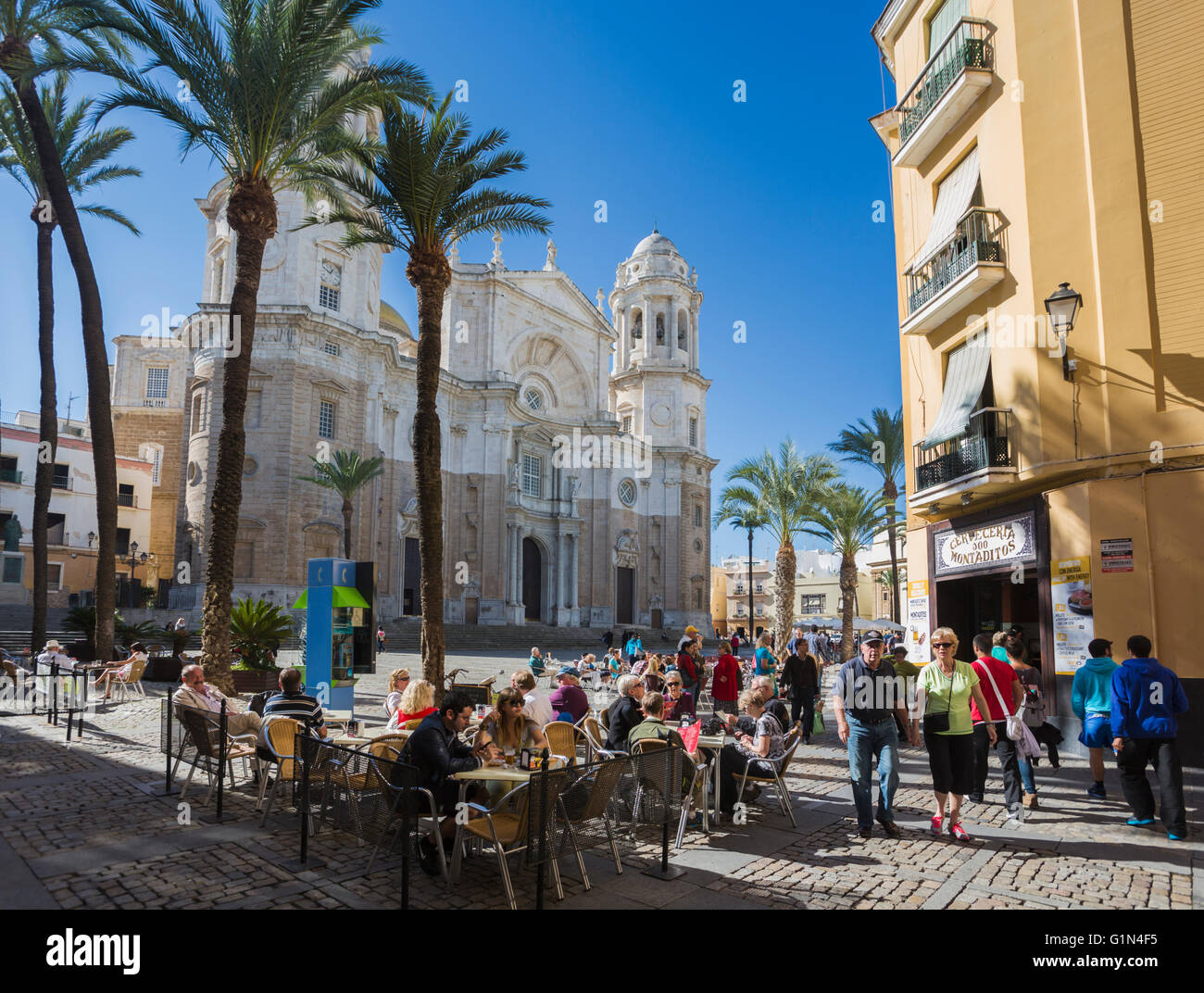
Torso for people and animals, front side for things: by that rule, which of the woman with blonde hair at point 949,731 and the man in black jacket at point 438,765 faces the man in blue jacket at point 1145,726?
the man in black jacket

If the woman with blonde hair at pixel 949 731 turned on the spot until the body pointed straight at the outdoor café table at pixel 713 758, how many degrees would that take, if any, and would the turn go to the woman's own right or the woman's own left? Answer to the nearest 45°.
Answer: approximately 90° to the woman's own right

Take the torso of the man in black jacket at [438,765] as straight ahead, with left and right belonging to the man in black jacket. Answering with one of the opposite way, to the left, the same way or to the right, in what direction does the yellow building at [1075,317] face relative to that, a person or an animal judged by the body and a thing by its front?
the opposite way

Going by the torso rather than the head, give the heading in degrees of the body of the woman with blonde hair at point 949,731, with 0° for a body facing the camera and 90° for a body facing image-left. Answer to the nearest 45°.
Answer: approximately 0°

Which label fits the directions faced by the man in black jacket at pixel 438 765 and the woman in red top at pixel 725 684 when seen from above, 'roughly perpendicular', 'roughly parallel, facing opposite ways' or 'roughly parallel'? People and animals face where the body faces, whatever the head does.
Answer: roughly perpendicular

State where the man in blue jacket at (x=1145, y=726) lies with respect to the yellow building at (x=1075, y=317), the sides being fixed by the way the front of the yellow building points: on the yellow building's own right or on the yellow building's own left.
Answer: on the yellow building's own left

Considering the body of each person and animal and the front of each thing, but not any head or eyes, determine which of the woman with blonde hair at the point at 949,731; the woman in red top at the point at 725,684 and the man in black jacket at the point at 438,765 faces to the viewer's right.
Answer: the man in black jacket

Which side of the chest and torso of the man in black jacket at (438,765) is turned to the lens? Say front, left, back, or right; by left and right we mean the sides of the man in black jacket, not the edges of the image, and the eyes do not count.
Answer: right
